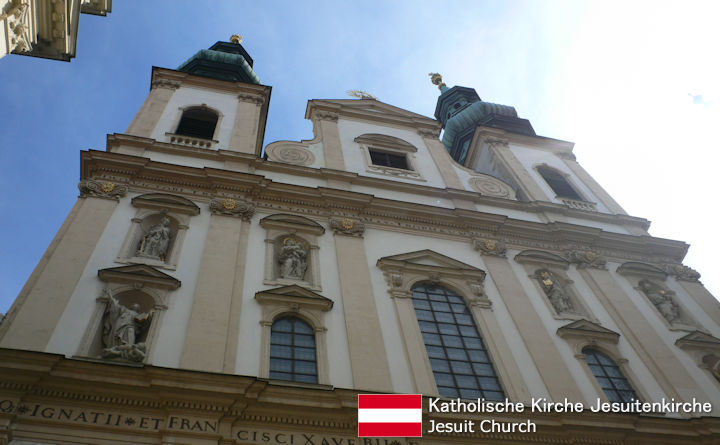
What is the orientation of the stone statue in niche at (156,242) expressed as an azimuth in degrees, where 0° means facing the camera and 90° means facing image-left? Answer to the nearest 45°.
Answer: approximately 0°

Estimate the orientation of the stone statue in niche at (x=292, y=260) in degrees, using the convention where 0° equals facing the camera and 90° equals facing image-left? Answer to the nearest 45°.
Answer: approximately 0°

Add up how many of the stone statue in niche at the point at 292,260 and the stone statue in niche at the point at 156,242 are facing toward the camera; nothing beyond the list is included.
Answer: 2

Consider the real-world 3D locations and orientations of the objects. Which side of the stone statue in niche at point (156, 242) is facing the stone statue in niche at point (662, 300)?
left

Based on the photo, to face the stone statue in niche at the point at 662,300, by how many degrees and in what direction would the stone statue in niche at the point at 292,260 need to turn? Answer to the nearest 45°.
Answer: approximately 90° to its left

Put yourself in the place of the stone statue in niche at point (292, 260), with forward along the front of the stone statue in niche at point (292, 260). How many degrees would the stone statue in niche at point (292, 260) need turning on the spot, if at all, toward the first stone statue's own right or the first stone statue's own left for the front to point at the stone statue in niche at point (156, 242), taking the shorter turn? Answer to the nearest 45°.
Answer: approximately 90° to the first stone statue's own right

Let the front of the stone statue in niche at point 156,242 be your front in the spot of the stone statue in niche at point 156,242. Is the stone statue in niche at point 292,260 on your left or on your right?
on your left
